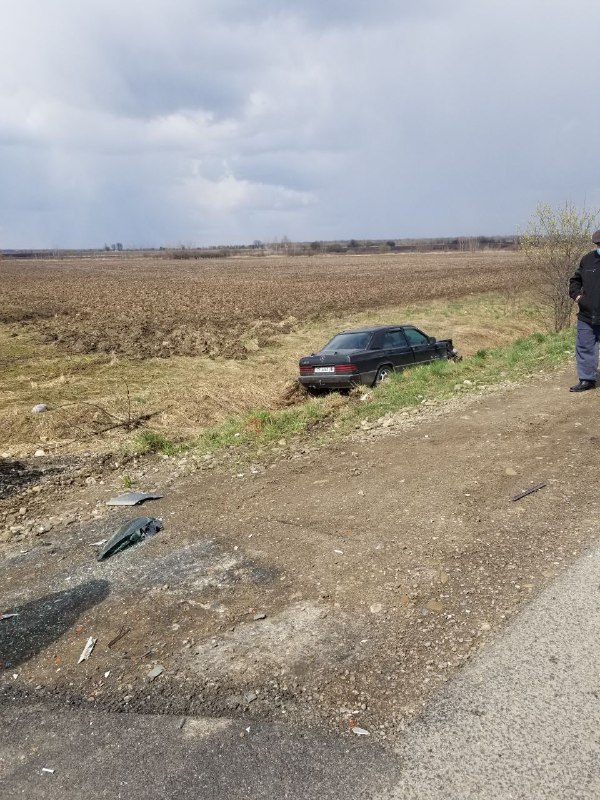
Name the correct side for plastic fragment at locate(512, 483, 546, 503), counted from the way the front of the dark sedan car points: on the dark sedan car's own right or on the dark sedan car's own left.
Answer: on the dark sedan car's own right

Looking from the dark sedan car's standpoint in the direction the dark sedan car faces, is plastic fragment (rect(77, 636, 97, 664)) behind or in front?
behind

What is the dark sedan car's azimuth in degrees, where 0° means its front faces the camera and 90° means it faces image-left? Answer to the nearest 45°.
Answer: approximately 225°

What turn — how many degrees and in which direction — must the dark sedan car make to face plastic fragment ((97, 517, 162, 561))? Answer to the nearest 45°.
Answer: approximately 135° to its right

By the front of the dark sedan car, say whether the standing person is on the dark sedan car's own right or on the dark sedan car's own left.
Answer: on the dark sedan car's own right

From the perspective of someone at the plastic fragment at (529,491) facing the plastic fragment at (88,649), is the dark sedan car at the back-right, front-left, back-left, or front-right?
back-right

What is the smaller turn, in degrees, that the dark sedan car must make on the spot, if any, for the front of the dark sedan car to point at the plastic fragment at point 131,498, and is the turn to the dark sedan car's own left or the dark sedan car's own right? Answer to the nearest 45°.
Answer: approximately 135° to the dark sedan car's own right
